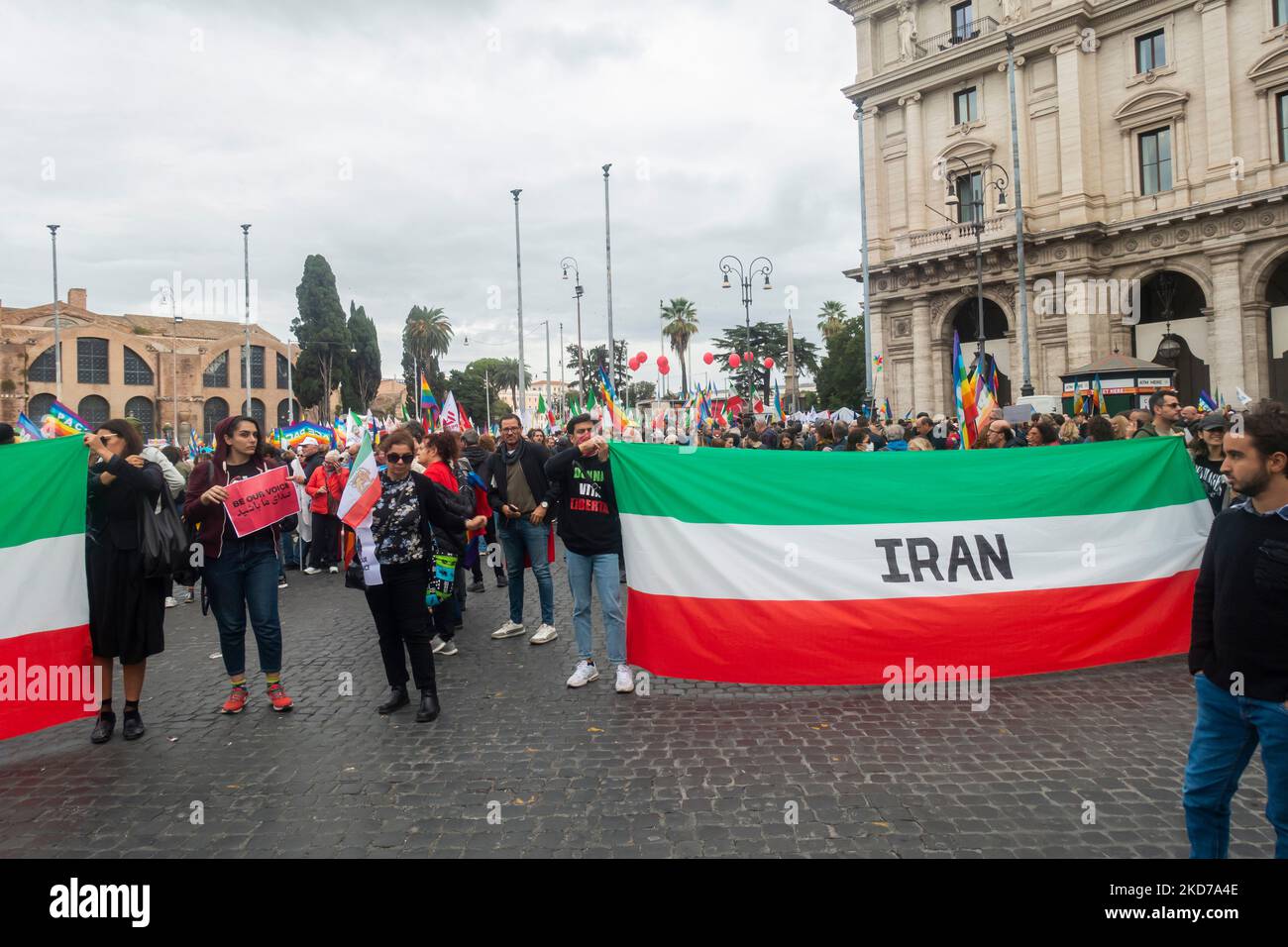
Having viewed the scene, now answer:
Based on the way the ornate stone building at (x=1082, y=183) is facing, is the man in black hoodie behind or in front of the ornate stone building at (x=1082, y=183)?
in front

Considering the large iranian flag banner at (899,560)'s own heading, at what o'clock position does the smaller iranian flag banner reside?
The smaller iranian flag banner is roughly at 2 o'clock from the large iranian flag banner.

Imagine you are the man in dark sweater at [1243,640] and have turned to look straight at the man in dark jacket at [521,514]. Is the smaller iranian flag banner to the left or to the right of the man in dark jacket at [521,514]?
left

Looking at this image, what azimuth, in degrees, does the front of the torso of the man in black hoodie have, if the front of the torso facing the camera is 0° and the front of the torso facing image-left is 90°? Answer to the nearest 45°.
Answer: approximately 0°

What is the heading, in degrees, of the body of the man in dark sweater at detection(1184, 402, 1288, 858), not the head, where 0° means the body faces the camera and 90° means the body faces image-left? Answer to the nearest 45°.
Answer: approximately 45°
